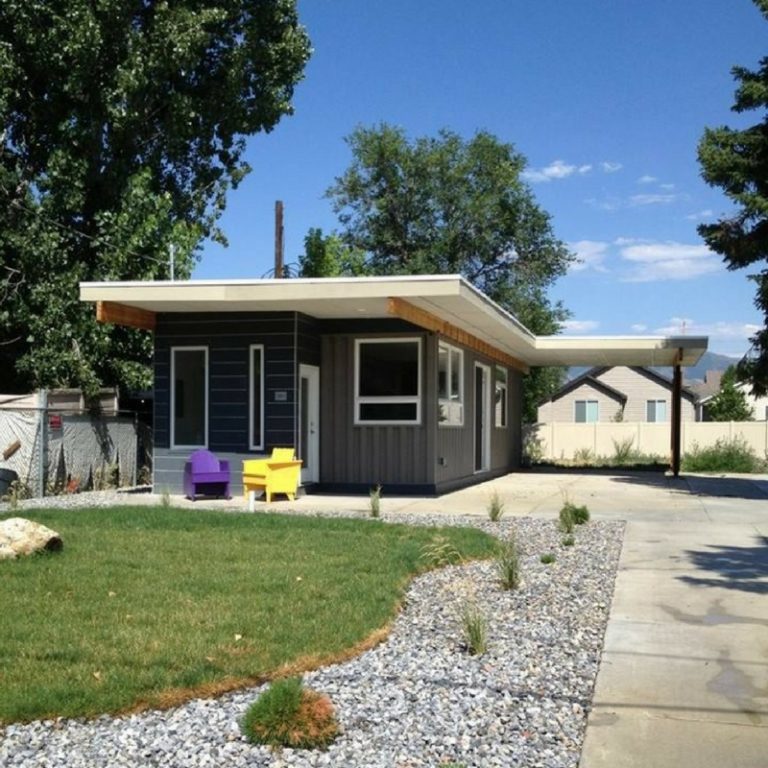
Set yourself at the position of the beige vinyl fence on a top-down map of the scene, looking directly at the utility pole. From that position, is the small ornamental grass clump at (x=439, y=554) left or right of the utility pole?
left

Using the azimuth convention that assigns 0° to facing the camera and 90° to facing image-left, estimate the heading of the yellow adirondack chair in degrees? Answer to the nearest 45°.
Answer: approximately 45°

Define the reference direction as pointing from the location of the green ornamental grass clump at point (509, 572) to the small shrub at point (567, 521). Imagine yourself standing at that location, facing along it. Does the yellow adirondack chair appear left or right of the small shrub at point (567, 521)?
left

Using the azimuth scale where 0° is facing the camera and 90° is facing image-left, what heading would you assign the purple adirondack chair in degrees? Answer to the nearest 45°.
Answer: approximately 0°

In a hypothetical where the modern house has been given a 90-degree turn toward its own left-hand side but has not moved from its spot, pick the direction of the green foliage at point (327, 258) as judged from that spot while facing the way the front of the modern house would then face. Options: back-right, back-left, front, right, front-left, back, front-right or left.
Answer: left

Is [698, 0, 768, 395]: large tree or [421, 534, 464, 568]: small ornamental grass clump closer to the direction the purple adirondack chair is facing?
the small ornamental grass clump

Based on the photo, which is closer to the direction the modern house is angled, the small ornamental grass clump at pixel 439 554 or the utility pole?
the small ornamental grass clump

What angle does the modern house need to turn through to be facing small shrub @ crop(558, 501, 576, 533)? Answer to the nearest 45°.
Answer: approximately 45° to its left

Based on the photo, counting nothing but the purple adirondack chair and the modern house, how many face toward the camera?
2

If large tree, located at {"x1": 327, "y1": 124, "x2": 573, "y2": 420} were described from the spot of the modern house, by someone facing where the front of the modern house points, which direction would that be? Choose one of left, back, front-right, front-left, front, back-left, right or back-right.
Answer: back

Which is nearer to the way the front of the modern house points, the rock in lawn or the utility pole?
the rock in lawn

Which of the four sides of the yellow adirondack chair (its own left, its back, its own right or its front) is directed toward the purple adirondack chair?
right

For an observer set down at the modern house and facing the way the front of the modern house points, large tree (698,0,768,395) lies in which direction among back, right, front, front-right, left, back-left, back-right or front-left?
left

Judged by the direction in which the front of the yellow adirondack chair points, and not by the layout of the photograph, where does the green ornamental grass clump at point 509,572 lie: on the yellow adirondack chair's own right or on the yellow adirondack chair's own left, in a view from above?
on the yellow adirondack chair's own left
